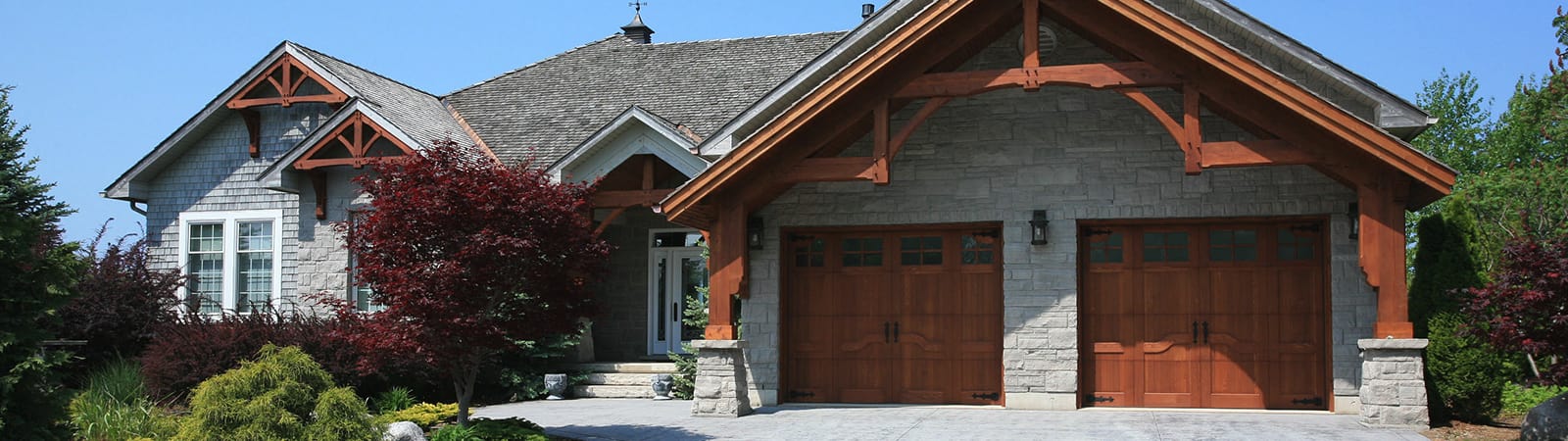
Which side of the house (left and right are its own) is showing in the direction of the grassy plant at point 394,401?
right

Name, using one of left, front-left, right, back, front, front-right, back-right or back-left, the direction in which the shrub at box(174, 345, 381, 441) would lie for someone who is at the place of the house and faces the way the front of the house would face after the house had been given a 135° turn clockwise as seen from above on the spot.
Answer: left

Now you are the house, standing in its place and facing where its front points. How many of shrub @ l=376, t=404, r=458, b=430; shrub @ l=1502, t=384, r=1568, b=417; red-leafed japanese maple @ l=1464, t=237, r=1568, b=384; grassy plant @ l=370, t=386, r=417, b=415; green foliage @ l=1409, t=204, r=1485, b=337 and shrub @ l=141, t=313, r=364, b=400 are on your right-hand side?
3

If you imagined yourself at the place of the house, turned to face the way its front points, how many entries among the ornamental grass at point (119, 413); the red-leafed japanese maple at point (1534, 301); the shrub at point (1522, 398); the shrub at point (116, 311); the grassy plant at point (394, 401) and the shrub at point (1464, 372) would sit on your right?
3

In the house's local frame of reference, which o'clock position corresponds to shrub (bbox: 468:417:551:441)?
The shrub is roughly at 2 o'clock from the house.

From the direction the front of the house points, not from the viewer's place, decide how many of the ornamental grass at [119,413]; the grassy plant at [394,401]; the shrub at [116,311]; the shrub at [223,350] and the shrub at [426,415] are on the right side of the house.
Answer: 5

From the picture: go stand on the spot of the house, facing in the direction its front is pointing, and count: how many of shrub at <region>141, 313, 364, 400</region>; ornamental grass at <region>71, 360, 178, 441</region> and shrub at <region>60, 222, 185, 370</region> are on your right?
3

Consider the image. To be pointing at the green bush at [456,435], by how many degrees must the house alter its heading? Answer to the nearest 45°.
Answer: approximately 45° to its right

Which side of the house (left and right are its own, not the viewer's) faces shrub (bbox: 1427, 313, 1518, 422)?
left

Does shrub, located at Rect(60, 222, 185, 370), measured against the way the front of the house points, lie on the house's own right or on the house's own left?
on the house's own right

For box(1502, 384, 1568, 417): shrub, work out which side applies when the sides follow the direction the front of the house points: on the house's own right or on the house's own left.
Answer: on the house's own left

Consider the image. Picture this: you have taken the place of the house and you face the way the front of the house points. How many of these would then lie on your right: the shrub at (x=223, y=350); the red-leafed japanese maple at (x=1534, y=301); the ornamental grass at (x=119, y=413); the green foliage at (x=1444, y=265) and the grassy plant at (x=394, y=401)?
3

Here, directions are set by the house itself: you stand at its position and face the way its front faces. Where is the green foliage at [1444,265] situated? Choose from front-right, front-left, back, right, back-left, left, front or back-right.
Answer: left

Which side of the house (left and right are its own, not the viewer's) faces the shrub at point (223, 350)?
right

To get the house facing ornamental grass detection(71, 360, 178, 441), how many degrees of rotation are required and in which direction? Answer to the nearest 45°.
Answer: approximately 90° to its right

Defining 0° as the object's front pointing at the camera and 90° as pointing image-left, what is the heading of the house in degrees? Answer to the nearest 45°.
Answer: approximately 0°

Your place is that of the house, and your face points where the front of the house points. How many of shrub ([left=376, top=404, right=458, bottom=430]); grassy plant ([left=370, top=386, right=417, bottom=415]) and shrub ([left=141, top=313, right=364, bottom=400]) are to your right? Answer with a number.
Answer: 3

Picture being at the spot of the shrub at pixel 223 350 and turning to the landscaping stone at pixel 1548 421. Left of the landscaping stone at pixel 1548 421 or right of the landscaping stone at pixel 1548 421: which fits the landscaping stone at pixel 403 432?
right
